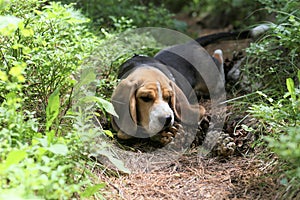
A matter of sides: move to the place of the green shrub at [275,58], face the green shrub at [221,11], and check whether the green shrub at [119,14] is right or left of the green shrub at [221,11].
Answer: left

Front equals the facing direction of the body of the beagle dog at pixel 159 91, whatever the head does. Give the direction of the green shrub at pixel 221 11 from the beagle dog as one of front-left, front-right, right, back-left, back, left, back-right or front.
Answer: back-right

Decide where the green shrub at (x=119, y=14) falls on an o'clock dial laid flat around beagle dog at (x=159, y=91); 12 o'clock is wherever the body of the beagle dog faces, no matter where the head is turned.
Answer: The green shrub is roughly at 4 o'clock from the beagle dog.

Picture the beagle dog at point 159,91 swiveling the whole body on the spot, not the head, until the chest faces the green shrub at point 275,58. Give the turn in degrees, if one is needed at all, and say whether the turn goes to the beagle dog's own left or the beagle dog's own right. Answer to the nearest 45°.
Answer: approximately 180°

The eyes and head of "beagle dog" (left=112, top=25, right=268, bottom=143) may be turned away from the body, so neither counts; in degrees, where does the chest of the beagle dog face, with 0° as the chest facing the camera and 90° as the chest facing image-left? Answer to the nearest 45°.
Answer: approximately 45°

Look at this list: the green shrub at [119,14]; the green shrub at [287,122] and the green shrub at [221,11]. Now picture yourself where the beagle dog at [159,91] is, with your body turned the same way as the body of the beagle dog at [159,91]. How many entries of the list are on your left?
1

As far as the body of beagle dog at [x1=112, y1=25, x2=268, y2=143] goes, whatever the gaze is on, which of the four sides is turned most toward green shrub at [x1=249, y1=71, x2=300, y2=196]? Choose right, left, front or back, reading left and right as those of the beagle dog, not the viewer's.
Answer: left
